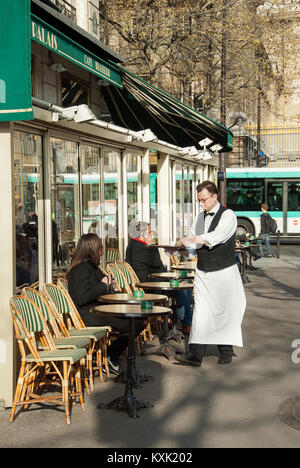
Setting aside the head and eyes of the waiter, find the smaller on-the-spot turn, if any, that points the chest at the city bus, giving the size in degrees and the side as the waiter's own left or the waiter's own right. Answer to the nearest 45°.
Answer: approximately 135° to the waiter's own right

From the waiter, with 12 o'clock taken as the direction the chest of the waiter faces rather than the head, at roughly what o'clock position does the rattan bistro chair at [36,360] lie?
The rattan bistro chair is roughly at 12 o'clock from the waiter.

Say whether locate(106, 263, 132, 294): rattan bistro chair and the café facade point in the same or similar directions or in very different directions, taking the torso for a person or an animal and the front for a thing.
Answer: same or similar directions

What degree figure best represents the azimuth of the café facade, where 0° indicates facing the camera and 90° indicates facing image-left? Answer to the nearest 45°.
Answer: approximately 315°

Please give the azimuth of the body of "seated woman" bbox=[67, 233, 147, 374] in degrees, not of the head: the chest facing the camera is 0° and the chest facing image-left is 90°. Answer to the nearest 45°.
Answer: approximately 270°

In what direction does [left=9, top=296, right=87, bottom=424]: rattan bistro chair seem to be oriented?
to the viewer's right

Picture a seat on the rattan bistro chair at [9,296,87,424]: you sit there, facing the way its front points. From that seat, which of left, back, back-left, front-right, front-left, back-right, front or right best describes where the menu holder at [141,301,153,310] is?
front

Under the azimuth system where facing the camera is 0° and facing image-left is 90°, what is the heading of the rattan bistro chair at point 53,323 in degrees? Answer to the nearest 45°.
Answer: approximately 270°

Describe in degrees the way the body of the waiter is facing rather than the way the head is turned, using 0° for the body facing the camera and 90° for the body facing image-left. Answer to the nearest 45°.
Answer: approximately 45°

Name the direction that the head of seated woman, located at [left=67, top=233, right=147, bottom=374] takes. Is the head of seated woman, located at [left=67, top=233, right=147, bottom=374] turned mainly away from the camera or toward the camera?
away from the camera

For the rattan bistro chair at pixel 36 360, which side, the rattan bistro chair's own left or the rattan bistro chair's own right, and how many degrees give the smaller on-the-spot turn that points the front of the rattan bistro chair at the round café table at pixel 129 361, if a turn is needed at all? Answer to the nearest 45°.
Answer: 0° — it already faces it
